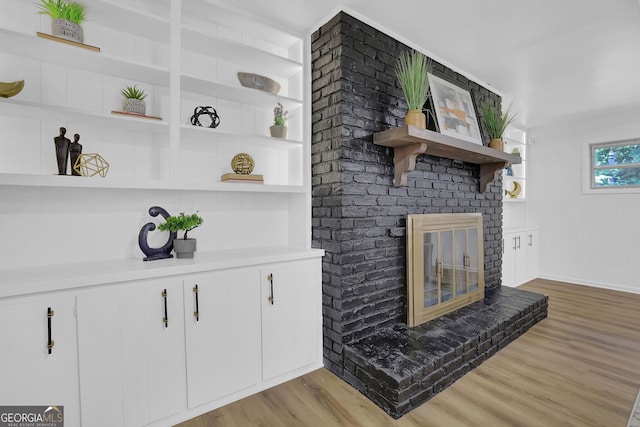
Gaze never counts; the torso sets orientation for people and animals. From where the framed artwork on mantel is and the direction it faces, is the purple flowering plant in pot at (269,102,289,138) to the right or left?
on its right

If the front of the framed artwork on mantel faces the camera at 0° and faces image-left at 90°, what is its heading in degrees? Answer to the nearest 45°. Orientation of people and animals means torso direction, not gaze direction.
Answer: approximately 315°

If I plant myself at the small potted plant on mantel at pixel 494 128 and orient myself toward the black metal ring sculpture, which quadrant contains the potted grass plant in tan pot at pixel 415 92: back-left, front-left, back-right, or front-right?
front-left

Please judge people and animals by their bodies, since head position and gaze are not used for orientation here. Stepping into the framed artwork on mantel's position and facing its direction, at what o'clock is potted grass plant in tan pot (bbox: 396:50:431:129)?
The potted grass plant in tan pot is roughly at 2 o'clock from the framed artwork on mantel.

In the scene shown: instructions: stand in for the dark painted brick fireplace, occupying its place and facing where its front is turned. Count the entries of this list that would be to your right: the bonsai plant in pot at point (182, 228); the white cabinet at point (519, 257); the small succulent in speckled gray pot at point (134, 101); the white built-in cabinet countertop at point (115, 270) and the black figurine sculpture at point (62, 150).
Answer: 4

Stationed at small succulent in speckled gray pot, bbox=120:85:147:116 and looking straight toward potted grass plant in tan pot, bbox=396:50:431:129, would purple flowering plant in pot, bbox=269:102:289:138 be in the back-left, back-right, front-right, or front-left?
front-left

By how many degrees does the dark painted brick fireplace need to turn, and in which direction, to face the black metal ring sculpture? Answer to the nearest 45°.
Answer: approximately 90° to its right

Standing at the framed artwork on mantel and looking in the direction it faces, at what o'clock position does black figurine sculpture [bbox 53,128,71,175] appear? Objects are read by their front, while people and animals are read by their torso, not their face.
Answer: The black figurine sculpture is roughly at 3 o'clock from the framed artwork on mantel.

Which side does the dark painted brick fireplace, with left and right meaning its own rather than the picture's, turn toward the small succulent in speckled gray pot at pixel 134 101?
right

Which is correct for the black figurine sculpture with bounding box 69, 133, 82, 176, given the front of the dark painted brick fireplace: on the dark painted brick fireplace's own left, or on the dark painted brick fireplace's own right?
on the dark painted brick fireplace's own right

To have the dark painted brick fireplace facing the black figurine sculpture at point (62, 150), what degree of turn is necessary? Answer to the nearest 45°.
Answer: approximately 90° to its right

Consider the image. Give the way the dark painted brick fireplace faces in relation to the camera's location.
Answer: facing the viewer and to the right of the viewer

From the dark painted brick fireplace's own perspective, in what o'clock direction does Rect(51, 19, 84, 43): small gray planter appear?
The small gray planter is roughly at 3 o'clock from the dark painted brick fireplace.

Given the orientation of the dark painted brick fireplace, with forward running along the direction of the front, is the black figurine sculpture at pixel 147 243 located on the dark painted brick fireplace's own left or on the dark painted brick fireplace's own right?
on the dark painted brick fireplace's own right

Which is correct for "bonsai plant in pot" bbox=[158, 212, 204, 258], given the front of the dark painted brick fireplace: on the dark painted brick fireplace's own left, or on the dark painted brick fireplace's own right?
on the dark painted brick fireplace's own right

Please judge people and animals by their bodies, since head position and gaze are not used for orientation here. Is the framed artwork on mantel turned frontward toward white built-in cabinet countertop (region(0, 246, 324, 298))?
no

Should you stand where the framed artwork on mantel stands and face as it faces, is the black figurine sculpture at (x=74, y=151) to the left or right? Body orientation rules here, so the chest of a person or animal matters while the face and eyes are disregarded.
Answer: on its right

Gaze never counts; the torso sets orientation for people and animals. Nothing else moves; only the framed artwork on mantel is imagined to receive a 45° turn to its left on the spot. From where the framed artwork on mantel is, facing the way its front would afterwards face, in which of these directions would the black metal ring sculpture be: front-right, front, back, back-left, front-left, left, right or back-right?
back-right
